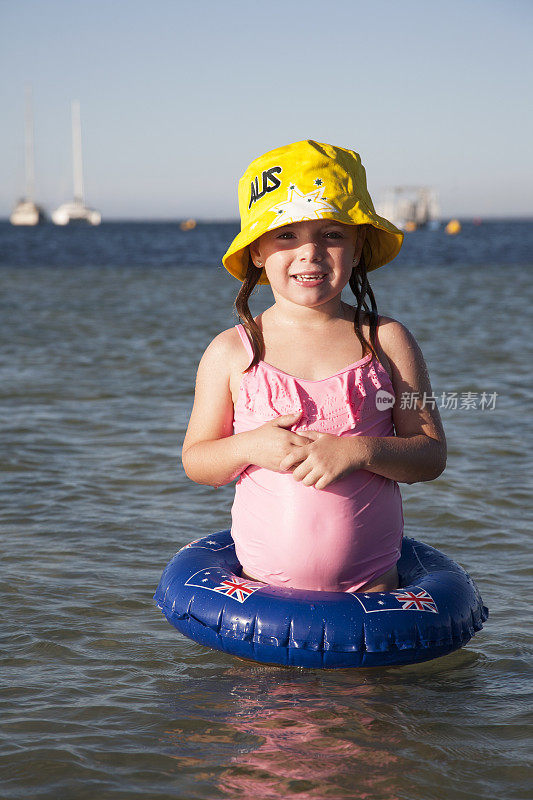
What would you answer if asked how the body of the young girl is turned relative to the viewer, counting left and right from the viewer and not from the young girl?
facing the viewer
